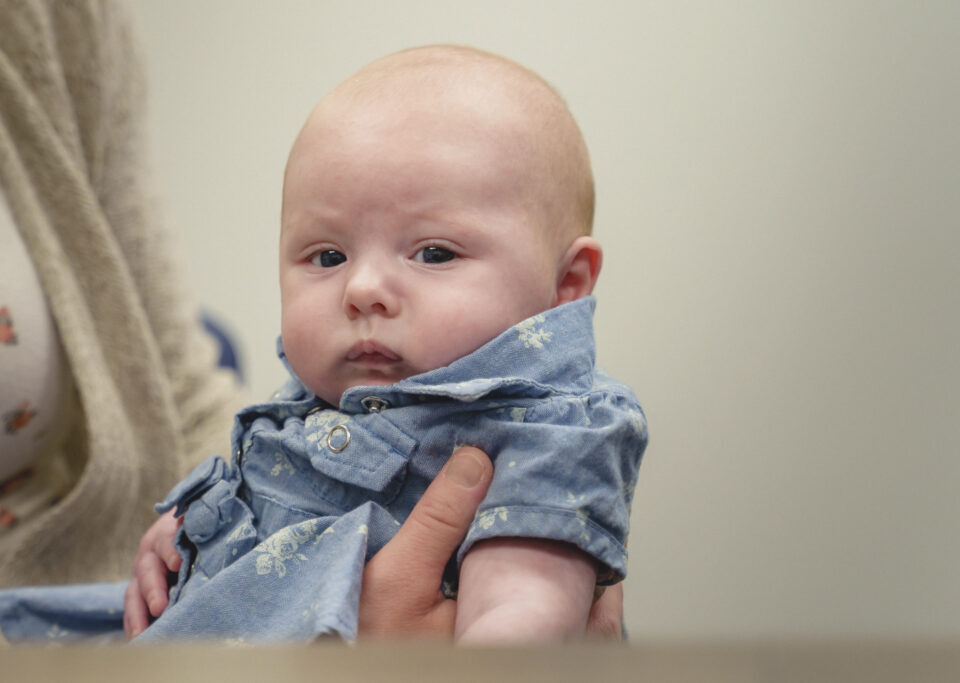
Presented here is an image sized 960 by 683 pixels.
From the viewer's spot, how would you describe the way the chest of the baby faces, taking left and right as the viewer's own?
facing the viewer and to the left of the viewer
